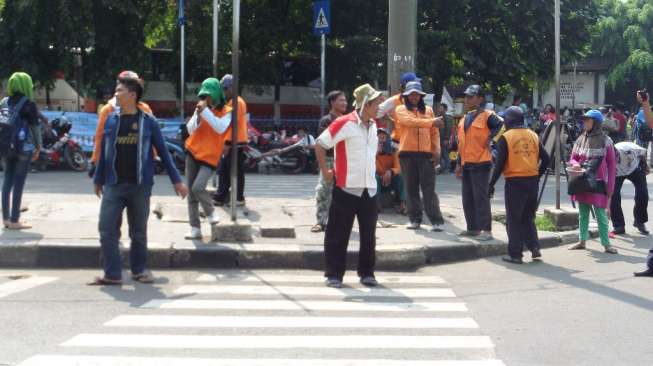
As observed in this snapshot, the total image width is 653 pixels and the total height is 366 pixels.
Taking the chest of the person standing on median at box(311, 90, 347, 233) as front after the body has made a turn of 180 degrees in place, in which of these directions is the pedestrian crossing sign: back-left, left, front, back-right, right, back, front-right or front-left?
front-right

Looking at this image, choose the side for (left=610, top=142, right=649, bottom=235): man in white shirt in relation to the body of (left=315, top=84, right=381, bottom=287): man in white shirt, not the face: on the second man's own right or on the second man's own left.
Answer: on the second man's own left

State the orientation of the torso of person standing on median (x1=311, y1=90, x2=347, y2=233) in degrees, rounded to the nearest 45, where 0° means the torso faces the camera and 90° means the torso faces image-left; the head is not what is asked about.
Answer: approximately 315°

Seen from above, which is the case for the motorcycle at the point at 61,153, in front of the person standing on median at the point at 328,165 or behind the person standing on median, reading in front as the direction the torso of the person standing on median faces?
behind

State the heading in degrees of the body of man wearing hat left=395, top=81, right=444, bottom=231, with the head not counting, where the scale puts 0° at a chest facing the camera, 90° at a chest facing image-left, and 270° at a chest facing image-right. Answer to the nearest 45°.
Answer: approximately 0°

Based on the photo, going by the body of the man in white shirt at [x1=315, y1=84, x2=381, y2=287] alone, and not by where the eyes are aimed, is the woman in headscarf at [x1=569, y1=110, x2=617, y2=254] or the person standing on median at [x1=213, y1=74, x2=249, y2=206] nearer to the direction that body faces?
the woman in headscarf
